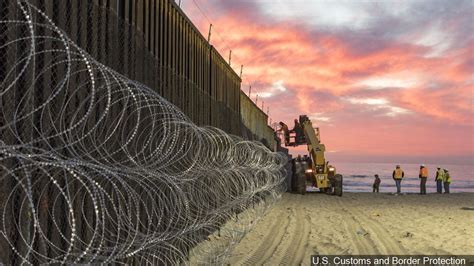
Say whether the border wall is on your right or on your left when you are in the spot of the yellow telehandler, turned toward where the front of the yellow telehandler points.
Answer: on your left

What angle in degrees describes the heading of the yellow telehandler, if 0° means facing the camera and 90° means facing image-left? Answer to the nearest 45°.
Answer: approximately 135°
